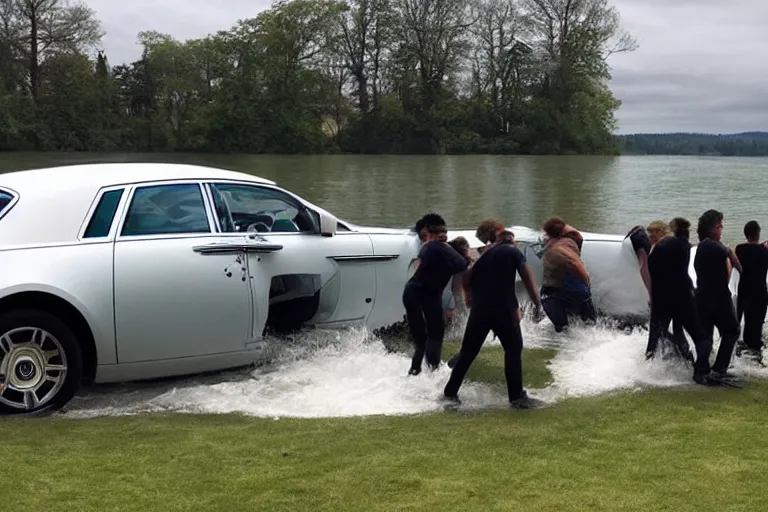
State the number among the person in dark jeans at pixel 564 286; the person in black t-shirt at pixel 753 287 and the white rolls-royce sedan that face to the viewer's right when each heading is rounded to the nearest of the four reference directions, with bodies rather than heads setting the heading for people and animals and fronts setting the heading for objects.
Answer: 1

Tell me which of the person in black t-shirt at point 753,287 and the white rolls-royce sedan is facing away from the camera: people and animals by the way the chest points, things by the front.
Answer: the person in black t-shirt

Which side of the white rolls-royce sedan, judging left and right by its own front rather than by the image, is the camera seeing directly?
right

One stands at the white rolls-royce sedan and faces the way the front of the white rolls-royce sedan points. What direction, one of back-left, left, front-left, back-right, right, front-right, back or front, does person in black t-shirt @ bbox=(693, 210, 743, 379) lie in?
front

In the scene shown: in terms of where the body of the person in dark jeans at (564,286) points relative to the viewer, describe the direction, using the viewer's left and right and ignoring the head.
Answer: facing away from the viewer and to the left of the viewer

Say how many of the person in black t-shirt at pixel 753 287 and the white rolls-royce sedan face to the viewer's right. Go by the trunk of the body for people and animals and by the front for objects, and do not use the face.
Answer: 1

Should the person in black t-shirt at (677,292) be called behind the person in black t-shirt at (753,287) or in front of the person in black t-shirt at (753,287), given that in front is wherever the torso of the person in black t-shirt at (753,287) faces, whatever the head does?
behind

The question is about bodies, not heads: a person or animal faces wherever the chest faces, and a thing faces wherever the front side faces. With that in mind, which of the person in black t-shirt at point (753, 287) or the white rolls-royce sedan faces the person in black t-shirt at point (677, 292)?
the white rolls-royce sedan

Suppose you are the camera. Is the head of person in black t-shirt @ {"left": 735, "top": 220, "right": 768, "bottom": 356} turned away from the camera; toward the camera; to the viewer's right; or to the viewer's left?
away from the camera

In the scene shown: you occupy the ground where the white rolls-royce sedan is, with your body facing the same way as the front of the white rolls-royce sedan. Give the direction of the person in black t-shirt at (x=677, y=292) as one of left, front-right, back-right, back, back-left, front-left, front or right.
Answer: front

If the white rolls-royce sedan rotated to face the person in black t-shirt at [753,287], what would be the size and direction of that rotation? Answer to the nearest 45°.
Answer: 0° — it already faces them

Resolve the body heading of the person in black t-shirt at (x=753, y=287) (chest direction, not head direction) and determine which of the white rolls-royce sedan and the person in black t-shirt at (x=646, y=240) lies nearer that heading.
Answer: the person in black t-shirt

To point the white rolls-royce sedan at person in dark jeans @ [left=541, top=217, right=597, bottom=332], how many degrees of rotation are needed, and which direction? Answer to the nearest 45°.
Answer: approximately 45° to its left

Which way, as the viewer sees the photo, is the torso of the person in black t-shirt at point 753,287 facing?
away from the camera

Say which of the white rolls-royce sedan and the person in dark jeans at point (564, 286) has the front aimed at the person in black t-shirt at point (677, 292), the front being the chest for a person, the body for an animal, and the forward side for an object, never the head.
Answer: the white rolls-royce sedan
